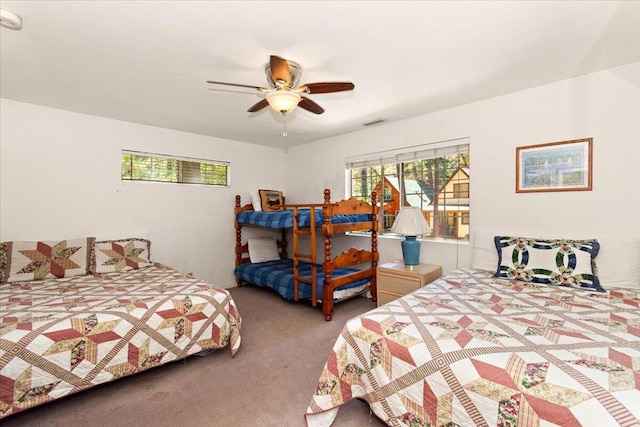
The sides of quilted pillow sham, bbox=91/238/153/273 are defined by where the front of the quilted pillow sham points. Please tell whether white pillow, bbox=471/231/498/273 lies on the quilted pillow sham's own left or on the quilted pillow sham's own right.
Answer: on the quilted pillow sham's own left

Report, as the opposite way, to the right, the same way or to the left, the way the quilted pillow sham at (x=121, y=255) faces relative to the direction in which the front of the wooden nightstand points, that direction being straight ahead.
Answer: to the left

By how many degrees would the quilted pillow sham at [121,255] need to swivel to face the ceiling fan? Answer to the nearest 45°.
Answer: approximately 45° to its left

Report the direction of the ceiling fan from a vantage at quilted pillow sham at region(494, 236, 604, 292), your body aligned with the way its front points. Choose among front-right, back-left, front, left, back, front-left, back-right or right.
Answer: front-right

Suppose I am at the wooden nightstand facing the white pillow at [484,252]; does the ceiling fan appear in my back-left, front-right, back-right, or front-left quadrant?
back-right

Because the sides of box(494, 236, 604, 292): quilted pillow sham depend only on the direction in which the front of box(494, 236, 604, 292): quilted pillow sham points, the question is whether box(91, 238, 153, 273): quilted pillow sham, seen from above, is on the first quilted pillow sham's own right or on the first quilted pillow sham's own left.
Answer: on the first quilted pillow sham's own right

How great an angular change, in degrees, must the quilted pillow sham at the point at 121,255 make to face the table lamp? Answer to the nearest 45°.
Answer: approximately 45° to its left
